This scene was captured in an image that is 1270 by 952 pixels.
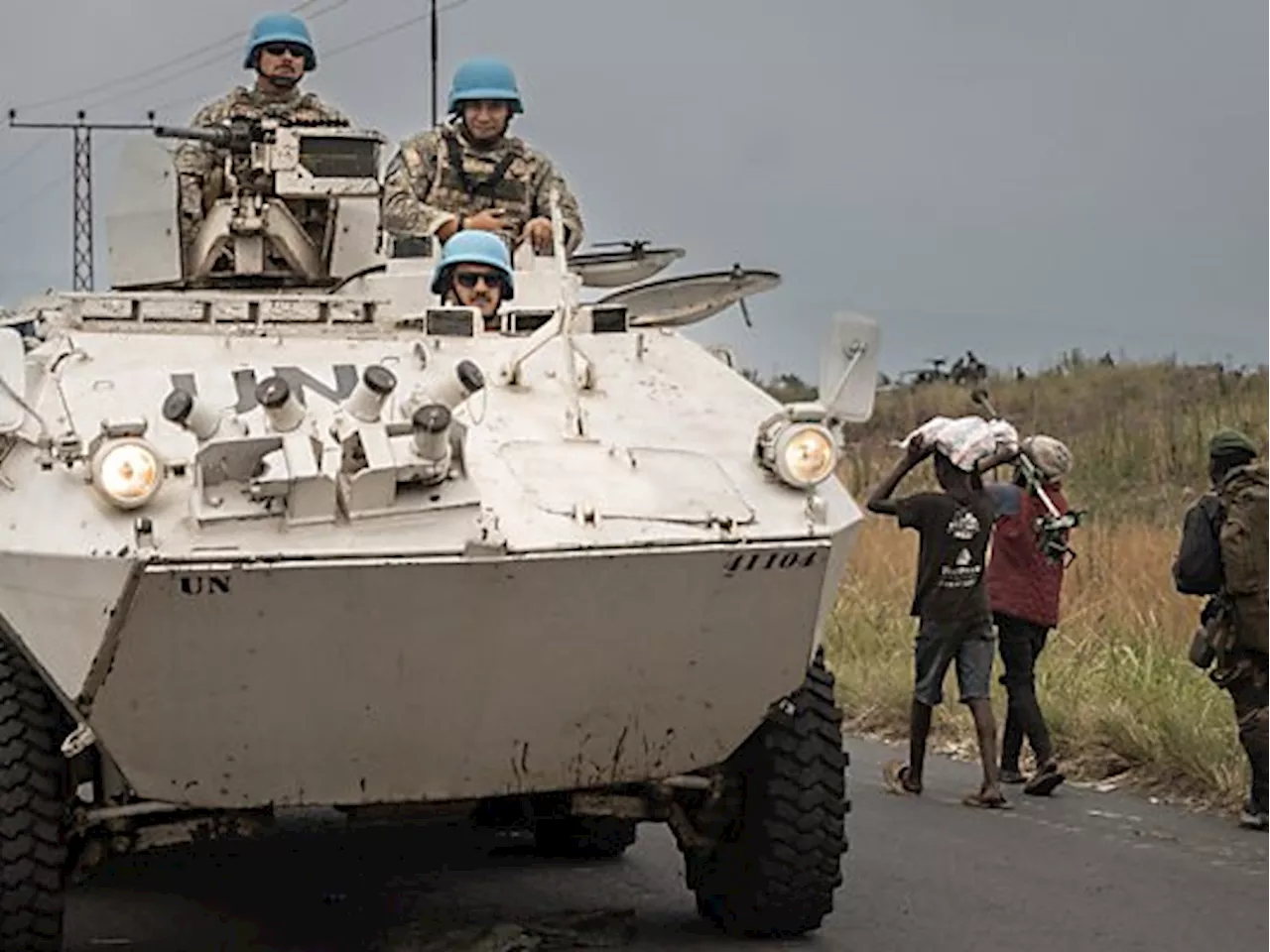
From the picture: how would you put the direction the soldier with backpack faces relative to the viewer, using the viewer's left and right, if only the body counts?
facing away from the viewer and to the left of the viewer

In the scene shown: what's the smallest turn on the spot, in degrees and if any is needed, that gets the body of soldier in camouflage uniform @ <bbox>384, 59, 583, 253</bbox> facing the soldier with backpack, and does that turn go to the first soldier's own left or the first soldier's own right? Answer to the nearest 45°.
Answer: approximately 90° to the first soldier's own left

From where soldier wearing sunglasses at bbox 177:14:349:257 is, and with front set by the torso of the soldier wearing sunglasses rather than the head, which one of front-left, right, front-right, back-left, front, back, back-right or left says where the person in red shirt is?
left

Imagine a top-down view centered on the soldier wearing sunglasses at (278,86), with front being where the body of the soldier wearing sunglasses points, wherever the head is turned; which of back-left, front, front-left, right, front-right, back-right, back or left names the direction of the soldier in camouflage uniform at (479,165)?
front-left

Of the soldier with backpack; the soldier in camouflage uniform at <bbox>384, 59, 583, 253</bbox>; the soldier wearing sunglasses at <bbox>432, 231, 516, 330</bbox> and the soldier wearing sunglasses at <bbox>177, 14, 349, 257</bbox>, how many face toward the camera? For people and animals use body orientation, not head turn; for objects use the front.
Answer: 3
